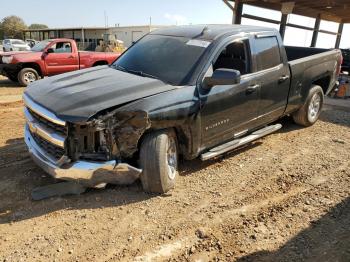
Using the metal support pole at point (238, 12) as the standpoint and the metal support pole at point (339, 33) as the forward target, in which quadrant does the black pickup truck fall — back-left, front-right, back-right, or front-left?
back-right

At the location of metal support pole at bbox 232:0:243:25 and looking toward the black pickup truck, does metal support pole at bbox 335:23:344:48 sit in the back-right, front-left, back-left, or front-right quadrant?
back-left

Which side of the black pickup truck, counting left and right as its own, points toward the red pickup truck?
right

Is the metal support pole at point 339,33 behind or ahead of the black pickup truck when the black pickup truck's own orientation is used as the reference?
behind

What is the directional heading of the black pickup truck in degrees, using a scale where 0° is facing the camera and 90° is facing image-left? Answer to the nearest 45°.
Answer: approximately 45°

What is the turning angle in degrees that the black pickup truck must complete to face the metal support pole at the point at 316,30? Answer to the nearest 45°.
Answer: approximately 180°

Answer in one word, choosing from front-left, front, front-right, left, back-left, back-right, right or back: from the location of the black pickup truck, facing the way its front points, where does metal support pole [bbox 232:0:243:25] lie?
back-right
